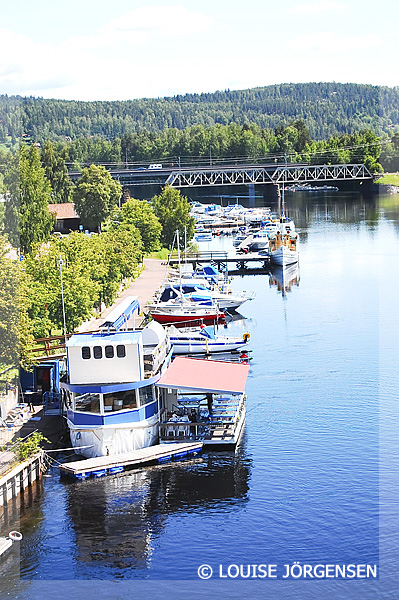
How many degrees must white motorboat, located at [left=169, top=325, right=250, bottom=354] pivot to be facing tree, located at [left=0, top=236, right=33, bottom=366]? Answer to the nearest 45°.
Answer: approximately 135° to its right

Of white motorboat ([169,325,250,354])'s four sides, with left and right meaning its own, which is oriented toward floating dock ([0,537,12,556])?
right

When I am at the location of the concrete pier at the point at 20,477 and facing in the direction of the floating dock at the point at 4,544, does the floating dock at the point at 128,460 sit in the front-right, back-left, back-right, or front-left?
back-left

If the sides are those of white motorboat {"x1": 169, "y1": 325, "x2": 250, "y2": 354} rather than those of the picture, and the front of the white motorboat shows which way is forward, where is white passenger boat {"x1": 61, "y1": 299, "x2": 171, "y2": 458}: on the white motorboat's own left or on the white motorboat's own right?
on the white motorboat's own right

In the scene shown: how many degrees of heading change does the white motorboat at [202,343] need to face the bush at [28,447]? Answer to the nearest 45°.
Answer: approximately 90° to its right

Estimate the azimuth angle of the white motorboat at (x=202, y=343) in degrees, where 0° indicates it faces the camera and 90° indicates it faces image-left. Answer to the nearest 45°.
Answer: approximately 270°

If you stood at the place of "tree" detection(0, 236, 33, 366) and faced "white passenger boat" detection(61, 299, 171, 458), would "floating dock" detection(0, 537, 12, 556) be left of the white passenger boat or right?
right
